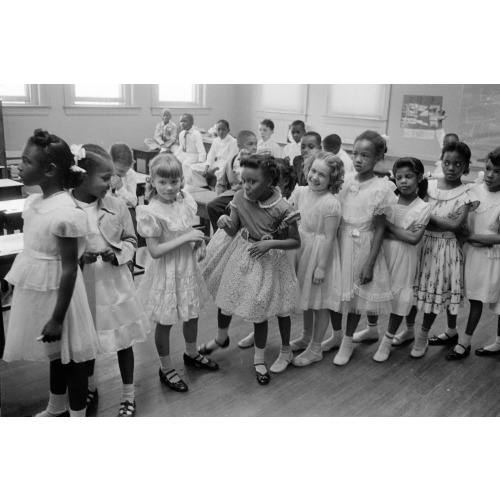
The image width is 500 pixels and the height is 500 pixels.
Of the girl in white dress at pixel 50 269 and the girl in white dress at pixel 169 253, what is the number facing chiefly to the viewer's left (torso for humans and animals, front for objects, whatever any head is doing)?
1

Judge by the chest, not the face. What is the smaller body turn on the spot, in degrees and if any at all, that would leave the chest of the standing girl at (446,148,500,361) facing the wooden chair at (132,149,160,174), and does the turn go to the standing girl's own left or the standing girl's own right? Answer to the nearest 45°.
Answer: approximately 90° to the standing girl's own right

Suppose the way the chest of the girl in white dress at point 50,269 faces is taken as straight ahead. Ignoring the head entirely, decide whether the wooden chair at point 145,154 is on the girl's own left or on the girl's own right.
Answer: on the girl's own right

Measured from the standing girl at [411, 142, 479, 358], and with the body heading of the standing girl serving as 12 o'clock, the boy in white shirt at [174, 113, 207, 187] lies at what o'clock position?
The boy in white shirt is roughly at 3 o'clock from the standing girl.

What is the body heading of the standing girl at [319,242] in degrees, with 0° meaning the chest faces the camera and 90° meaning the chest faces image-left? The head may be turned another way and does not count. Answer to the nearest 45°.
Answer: approximately 45°

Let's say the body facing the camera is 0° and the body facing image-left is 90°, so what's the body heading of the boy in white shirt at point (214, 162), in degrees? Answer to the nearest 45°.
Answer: approximately 45°

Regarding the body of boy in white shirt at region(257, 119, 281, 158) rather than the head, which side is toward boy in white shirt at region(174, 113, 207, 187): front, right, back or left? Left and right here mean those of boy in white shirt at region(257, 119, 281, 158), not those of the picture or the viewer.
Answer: right
